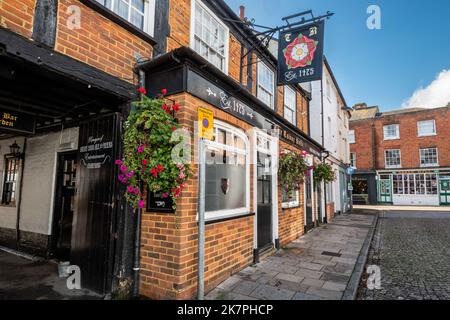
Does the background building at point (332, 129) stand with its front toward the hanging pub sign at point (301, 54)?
no

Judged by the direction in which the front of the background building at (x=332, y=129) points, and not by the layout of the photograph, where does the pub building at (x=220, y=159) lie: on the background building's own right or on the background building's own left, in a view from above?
on the background building's own right

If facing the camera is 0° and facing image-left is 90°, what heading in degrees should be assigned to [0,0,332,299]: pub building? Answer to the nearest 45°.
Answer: approximately 315°

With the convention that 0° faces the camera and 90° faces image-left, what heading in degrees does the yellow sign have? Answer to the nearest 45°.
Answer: approximately 315°

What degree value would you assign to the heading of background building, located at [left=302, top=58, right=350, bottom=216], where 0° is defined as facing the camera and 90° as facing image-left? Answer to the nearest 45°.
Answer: approximately 270°

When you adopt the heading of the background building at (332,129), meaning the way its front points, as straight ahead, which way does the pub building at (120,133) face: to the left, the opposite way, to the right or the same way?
the same way

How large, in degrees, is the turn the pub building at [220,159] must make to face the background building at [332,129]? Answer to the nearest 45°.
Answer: approximately 90° to its left

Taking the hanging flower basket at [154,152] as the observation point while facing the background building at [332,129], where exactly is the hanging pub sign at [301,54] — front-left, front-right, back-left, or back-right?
front-right

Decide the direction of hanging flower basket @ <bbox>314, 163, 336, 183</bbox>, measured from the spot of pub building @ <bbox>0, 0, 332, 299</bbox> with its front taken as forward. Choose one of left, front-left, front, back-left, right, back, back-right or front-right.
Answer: left

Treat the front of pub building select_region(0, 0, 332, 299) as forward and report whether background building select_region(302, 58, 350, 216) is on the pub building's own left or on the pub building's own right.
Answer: on the pub building's own left

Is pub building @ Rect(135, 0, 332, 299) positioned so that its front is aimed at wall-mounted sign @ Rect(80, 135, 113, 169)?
no
